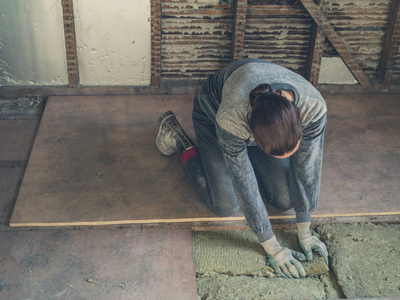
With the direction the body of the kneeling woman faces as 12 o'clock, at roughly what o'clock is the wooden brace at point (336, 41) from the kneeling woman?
The wooden brace is roughly at 8 o'clock from the kneeling woman.

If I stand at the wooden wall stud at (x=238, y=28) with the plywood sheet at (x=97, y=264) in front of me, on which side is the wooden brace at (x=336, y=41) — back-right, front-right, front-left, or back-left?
back-left

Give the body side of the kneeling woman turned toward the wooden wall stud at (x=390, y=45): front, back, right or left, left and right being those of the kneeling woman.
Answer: left

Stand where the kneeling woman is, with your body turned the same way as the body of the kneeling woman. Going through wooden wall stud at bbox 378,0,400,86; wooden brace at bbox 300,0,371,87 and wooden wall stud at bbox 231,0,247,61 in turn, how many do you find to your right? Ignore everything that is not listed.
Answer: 0

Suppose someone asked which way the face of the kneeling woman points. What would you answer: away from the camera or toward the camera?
toward the camera

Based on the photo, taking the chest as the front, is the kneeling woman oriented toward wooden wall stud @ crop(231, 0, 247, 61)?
no

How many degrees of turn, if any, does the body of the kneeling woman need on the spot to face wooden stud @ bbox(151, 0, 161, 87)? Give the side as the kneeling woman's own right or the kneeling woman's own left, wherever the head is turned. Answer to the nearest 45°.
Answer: approximately 180°

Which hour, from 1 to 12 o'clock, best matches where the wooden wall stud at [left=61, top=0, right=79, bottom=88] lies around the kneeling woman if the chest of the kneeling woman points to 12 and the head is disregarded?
The wooden wall stud is roughly at 6 o'clock from the kneeling woman.

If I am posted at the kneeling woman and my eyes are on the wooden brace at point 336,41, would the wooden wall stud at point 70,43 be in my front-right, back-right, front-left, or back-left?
front-left

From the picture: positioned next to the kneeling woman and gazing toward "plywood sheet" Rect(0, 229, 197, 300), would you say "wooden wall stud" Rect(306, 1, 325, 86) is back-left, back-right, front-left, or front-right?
back-right

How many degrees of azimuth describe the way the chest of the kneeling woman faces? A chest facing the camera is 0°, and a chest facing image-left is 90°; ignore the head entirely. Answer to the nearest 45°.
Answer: approximately 315°

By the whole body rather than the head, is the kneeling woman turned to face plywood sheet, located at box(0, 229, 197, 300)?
no

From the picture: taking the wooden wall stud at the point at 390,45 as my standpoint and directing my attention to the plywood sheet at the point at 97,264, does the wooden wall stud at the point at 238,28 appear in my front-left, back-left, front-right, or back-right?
front-right
